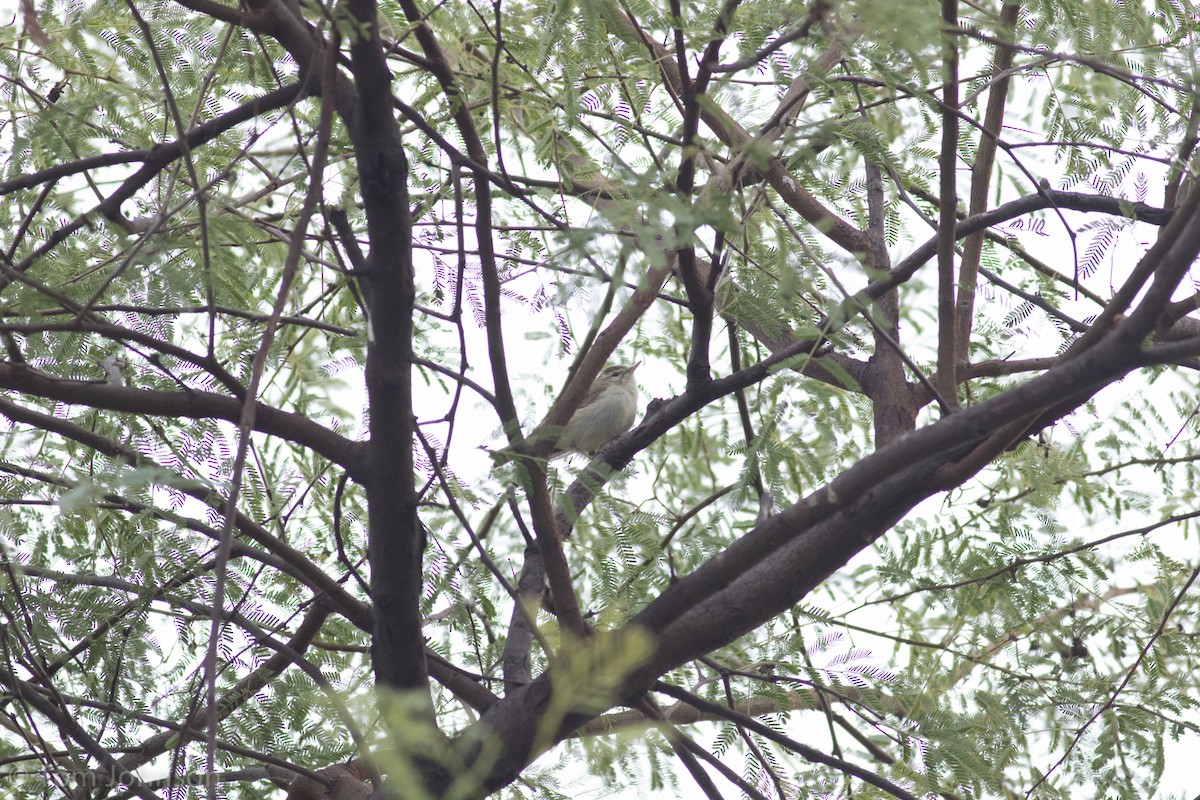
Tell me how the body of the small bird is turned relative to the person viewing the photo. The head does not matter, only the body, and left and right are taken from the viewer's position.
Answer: facing to the right of the viewer
